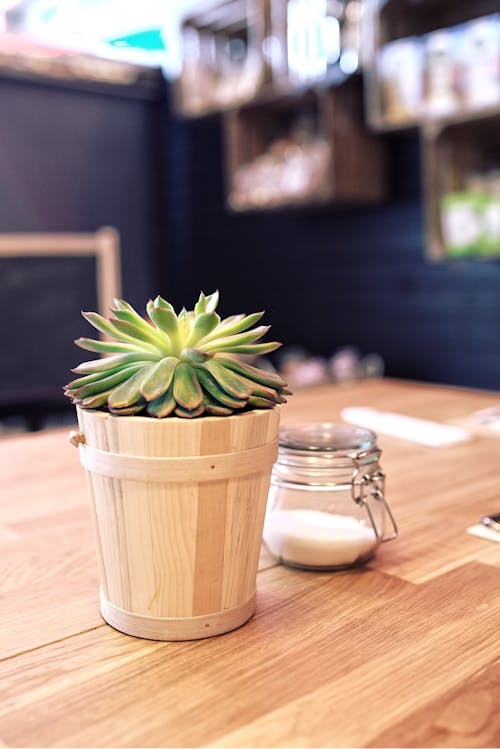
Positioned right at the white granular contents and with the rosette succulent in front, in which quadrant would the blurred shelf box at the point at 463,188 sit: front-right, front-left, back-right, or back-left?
back-right

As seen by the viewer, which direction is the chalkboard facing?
toward the camera

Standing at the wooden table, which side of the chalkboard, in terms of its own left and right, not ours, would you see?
front

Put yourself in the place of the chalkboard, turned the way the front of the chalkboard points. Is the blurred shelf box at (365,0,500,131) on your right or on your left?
on your left

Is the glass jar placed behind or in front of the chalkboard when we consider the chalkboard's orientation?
in front

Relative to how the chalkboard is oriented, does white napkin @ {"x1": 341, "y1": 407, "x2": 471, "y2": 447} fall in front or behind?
in front

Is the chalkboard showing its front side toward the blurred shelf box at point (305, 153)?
no

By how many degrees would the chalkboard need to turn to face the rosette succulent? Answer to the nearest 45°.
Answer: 0° — it already faces it

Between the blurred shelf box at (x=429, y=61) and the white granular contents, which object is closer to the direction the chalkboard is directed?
the white granular contents

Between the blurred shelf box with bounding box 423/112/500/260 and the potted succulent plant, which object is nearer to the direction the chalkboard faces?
the potted succulent plant

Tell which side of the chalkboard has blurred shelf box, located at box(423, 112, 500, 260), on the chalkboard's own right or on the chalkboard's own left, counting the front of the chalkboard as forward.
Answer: on the chalkboard's own left
